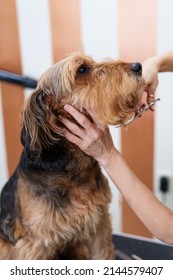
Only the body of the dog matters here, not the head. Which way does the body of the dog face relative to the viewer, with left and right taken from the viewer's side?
facing the viewer and to the right of the viewer
